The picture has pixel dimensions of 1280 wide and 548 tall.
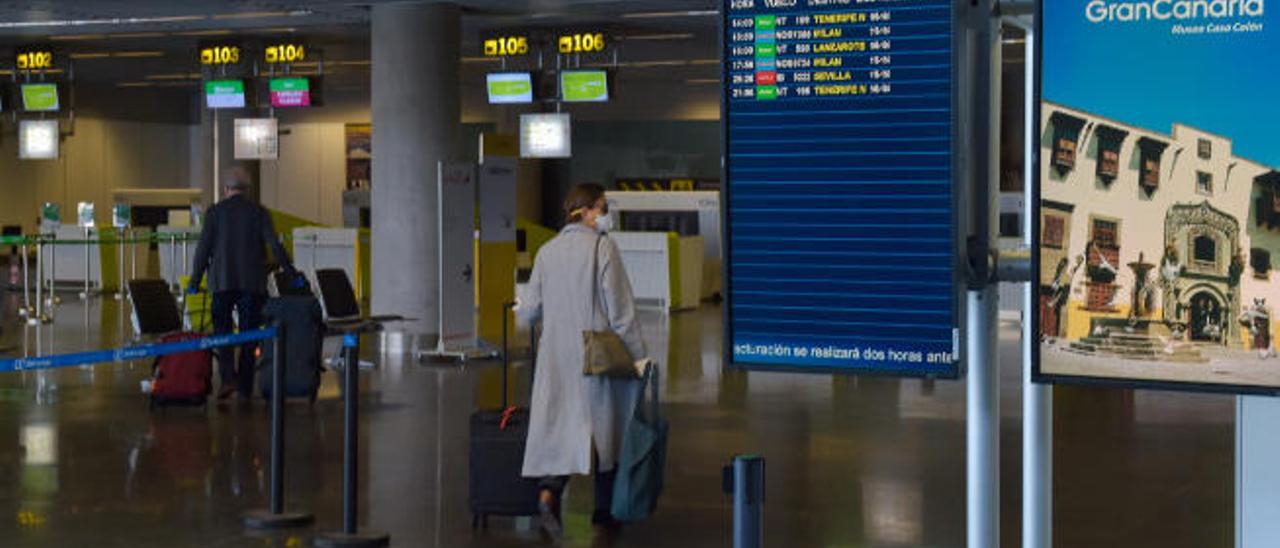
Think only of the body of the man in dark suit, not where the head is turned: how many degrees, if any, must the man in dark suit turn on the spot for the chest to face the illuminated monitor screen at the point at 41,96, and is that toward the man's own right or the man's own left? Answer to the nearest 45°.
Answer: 0° — they already face it

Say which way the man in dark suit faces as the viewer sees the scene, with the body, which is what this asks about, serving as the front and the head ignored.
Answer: away from the camera

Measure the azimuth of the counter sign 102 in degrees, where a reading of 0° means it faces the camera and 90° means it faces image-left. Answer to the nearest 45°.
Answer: approximately 0°

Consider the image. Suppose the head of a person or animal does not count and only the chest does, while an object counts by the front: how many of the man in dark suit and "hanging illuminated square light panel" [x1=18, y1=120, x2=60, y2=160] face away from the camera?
1

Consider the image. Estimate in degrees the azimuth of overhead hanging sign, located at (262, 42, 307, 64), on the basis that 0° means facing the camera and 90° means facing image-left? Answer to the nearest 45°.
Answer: approximately 0°
